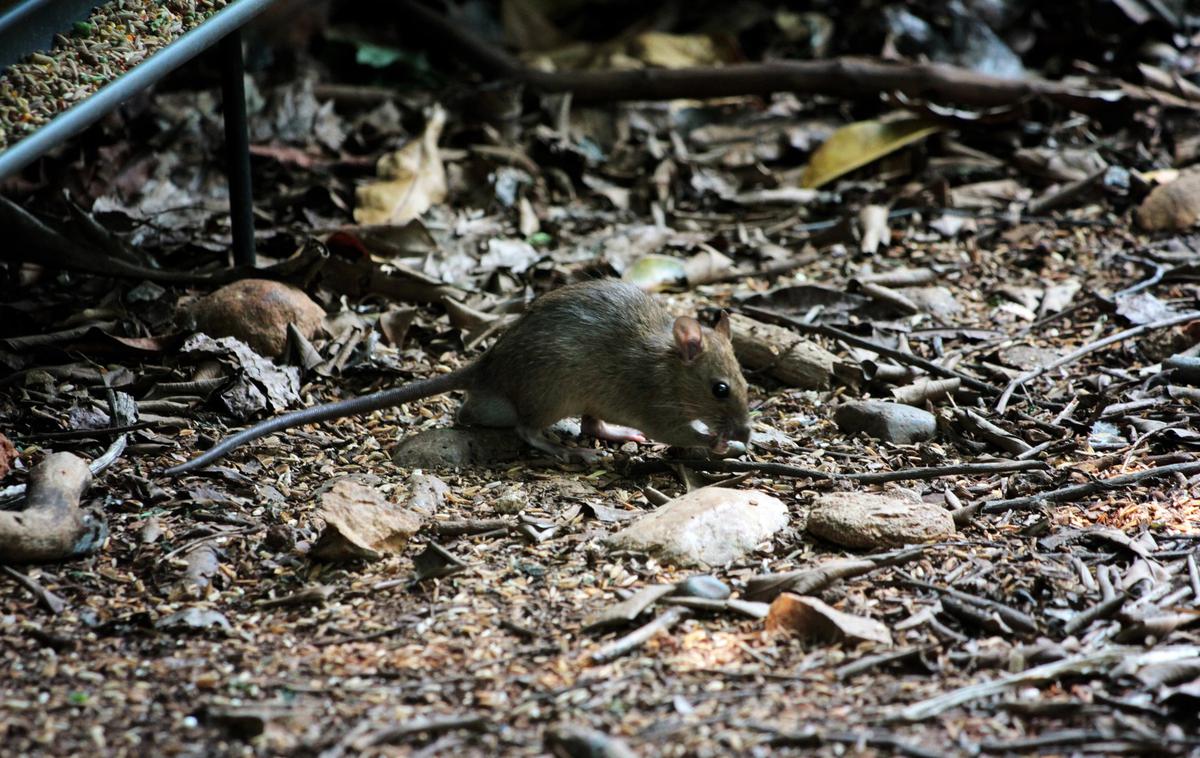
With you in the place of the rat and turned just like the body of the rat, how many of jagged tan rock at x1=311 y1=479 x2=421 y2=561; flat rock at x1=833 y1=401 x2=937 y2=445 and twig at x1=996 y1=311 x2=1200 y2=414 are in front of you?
2

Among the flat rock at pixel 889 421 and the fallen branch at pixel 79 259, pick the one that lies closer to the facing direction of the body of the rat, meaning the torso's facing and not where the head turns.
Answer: the flat rock

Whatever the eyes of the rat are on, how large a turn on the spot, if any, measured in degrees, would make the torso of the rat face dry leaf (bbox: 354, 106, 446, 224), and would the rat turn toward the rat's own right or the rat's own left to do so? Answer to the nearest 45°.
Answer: approximately 90° to the rat's own left

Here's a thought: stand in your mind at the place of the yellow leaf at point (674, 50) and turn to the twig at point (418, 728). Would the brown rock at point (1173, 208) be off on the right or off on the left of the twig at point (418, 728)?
left

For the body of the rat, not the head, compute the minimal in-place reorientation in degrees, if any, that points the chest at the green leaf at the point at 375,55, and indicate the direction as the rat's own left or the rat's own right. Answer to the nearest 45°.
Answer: approximately 90° to the rat's own left

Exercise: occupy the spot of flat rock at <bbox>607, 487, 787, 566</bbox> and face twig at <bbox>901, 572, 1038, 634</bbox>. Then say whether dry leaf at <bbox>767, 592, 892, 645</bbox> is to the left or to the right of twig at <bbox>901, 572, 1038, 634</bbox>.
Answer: right

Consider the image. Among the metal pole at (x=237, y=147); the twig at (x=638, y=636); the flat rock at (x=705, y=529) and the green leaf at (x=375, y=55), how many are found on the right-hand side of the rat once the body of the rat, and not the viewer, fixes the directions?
2

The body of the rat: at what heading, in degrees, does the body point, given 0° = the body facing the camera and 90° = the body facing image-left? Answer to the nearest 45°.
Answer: approximately 270°

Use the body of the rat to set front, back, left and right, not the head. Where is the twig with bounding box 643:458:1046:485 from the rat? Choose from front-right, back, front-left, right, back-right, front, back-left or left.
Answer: front-right

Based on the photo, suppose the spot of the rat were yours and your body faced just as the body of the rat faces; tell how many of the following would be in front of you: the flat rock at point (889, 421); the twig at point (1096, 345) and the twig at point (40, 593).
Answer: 2

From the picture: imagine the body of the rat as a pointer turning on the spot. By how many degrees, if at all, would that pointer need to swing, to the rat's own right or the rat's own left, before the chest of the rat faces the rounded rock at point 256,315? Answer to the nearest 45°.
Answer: approximately 135° to the rat's own left

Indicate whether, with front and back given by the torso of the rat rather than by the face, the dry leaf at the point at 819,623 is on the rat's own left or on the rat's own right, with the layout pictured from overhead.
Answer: on the rat's own right

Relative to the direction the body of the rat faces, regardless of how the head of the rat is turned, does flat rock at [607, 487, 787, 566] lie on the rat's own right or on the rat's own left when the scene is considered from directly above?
on the rat's own right

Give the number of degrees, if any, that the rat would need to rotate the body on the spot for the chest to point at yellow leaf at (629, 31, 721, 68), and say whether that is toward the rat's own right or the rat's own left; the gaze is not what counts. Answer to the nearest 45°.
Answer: approximately 90° to the rat's own left

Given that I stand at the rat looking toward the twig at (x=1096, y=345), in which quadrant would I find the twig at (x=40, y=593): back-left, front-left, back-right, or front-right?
back-right

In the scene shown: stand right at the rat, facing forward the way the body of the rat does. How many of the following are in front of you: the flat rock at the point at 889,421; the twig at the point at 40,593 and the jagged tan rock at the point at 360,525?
1
